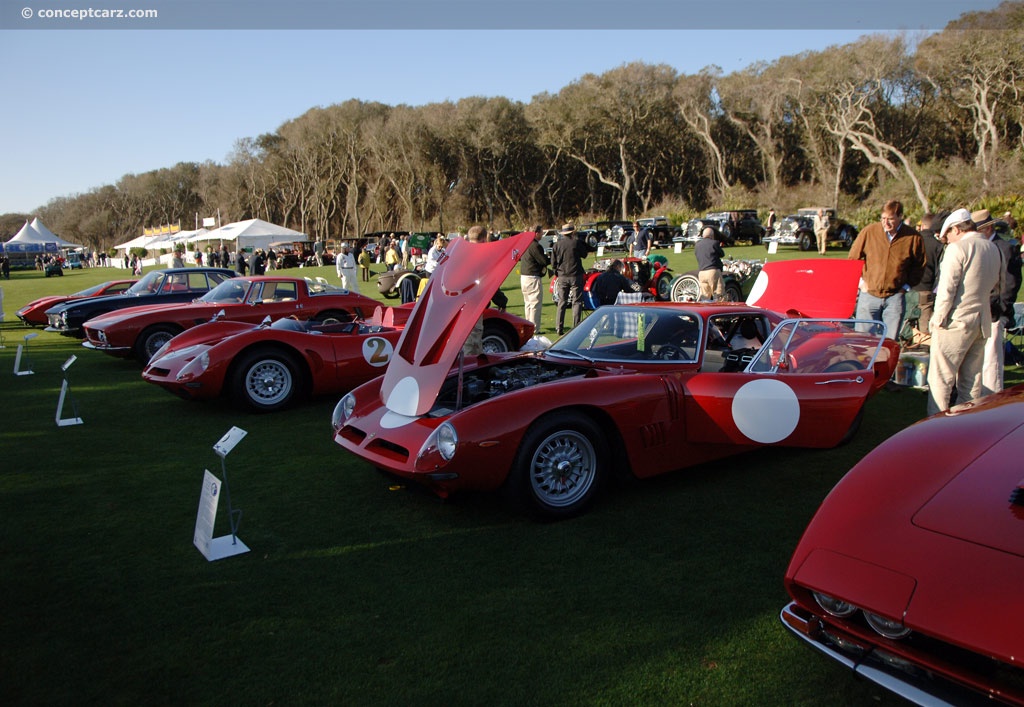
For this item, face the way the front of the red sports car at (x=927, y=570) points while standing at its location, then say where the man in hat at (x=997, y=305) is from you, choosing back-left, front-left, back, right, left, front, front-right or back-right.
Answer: back-right

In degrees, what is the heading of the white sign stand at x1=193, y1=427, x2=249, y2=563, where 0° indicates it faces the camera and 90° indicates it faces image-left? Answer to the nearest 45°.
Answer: approximately 45°

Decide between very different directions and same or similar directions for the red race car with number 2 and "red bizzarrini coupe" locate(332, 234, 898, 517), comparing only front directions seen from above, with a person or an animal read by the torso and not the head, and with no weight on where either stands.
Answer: same or similar directions

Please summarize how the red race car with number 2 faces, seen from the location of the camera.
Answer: facing the viewer and to the left of the viewer

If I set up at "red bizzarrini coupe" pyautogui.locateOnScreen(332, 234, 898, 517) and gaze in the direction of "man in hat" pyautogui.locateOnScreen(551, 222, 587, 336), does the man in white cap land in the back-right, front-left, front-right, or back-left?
front-right

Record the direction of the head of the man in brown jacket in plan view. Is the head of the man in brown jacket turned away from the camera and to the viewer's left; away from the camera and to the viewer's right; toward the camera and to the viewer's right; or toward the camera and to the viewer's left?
toward the camera and to the viewer's left

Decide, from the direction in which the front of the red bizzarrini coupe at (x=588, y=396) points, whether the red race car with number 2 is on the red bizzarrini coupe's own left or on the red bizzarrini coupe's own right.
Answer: on the red bizzarrini coupe's own right

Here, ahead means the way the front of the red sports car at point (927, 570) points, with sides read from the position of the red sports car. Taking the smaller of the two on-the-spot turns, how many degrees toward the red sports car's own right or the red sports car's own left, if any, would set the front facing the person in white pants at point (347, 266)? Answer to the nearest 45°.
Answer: approximately 90° to the red sports car's own right

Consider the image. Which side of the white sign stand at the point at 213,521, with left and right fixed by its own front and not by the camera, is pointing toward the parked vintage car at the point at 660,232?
back

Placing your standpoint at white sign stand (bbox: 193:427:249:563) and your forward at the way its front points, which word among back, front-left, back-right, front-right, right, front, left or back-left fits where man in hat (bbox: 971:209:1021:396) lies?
back-left
